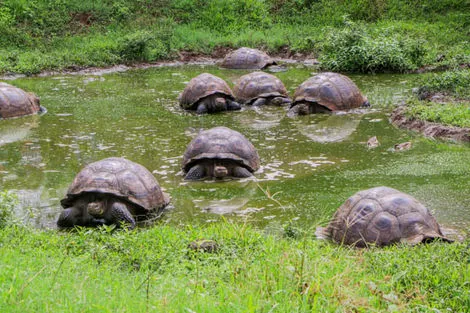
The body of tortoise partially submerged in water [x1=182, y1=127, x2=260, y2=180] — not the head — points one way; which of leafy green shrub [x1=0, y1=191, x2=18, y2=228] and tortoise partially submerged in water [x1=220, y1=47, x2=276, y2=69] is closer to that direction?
the leafy green shrub

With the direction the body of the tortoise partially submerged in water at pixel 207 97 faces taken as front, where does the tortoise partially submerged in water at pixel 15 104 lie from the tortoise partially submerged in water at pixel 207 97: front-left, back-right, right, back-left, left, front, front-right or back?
back-right

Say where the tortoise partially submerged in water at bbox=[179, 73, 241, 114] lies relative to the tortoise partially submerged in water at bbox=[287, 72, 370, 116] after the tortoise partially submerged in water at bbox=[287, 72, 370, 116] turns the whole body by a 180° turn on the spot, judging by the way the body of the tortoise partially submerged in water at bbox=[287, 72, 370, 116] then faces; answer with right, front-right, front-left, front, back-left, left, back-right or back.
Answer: back-left

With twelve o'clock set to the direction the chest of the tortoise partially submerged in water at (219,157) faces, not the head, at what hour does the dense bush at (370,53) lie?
The dense bush is roughly at 7 o'clock from the tortoise partially submerged in water.

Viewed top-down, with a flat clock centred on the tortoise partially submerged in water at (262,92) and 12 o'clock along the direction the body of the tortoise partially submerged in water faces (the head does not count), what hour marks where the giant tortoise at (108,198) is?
The giant tortoise is roughly at 2 o'clock from the tortoise partially submerged in water.

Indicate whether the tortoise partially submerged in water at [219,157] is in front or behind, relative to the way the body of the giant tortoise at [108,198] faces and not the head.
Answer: behind

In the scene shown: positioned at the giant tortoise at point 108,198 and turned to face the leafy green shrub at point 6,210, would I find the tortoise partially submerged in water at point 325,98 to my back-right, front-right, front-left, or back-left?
back-right

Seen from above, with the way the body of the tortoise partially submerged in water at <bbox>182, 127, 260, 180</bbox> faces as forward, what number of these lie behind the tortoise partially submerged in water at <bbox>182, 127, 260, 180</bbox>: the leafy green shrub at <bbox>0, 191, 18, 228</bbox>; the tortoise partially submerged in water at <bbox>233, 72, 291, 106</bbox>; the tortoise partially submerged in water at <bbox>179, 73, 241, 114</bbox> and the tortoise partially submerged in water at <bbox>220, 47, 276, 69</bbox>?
3
